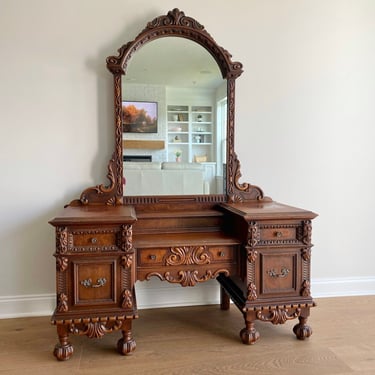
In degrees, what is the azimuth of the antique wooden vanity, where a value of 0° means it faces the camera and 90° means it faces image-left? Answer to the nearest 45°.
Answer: approximately 0°
